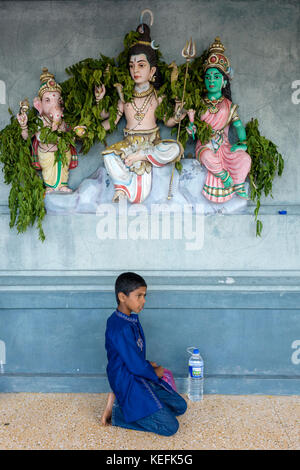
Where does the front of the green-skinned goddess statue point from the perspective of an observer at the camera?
facing the viewer and to the left of the viewer

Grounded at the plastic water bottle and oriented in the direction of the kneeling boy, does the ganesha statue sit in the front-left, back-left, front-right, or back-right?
front-right

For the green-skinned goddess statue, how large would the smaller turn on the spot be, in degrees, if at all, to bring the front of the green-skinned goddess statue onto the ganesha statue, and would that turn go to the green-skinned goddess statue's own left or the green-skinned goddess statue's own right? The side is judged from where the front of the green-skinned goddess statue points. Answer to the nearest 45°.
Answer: approximately 45° to the green-skinned goddess statue's own right

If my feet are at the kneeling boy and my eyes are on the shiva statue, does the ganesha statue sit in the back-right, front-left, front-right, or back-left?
front-left

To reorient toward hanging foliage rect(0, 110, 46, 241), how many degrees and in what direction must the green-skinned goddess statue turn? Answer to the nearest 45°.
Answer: approximately 45° to its right
